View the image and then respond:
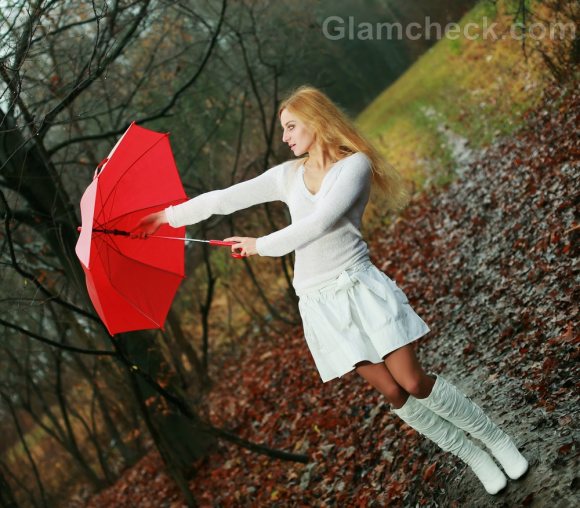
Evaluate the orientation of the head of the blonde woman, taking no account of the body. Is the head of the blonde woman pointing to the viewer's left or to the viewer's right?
to the viewer's left

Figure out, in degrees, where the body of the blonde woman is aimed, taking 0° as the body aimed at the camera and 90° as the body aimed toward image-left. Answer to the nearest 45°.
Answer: approximately 45°
